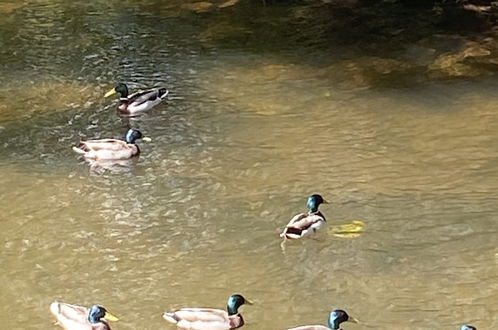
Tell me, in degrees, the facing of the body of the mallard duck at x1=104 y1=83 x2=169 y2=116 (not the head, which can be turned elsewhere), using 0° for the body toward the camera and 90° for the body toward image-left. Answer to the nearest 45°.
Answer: approximately 45°

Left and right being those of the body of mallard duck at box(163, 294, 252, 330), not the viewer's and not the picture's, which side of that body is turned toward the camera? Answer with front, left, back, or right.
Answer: right

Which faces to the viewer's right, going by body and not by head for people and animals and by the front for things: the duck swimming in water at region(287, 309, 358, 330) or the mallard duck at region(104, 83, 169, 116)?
the duck swimming in water

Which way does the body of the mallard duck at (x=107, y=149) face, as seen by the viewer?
to the viewer's right

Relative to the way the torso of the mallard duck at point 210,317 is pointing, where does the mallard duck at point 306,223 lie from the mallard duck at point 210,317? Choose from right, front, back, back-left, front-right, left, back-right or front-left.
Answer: front-left

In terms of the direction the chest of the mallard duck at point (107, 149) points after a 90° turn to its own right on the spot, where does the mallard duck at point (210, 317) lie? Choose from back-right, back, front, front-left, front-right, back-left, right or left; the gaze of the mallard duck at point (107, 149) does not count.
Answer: front

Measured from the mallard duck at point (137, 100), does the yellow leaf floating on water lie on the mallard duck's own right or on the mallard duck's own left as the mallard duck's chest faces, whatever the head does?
on the mallard duck's own left

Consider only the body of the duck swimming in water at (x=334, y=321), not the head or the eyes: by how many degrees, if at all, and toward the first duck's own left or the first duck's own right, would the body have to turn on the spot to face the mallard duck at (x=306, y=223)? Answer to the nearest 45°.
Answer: approximately 90° to the first duck's own left

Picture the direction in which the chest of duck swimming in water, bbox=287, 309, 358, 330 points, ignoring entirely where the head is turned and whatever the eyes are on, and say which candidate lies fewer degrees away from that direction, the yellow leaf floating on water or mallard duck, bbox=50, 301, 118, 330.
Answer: the yellow leaf floating on water

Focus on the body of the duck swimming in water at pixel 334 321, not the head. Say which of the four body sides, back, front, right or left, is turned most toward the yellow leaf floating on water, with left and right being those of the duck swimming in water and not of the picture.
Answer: left

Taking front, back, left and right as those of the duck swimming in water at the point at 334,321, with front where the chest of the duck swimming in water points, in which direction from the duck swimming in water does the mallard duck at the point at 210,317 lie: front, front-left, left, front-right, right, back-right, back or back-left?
back

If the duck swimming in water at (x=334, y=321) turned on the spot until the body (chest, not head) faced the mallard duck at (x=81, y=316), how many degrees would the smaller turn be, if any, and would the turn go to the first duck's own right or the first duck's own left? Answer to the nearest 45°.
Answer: approximately 180°

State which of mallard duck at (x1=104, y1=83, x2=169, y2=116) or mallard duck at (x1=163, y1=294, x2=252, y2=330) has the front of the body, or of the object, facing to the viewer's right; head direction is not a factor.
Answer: mallard duck at (x1=163, y1=294, x2=252, y2=330)

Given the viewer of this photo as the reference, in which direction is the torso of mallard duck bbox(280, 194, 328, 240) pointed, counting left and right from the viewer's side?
facing away from the viewer and to the right of the viewer

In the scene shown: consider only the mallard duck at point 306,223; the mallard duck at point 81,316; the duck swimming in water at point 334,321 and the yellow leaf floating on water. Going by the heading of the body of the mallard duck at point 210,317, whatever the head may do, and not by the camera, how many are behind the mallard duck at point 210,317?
1

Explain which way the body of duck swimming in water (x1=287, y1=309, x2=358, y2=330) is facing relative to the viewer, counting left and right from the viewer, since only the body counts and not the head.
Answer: facing to the right of the viewer
